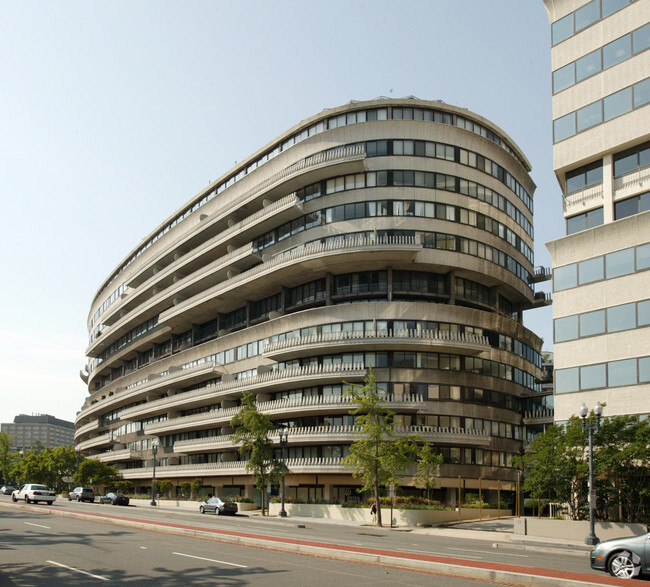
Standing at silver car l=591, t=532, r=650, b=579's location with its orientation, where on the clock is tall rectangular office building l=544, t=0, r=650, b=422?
The tall rectangular office building is roughly at 3 o'clock from the silver car.

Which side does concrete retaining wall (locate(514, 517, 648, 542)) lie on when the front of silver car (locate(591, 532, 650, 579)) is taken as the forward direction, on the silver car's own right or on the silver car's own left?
on the silver car's own right

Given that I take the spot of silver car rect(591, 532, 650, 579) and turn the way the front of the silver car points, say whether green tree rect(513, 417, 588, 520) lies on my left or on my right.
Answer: on my right

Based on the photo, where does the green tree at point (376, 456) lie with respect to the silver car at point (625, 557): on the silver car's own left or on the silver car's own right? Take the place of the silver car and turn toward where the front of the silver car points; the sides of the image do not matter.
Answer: on the silver car's own right

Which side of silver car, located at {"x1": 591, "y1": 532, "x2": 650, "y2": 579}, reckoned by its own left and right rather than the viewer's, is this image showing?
left

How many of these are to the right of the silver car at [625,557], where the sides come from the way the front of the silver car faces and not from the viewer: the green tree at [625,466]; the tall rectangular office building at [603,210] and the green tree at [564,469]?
3

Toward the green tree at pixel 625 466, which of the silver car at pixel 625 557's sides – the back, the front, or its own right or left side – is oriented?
right
